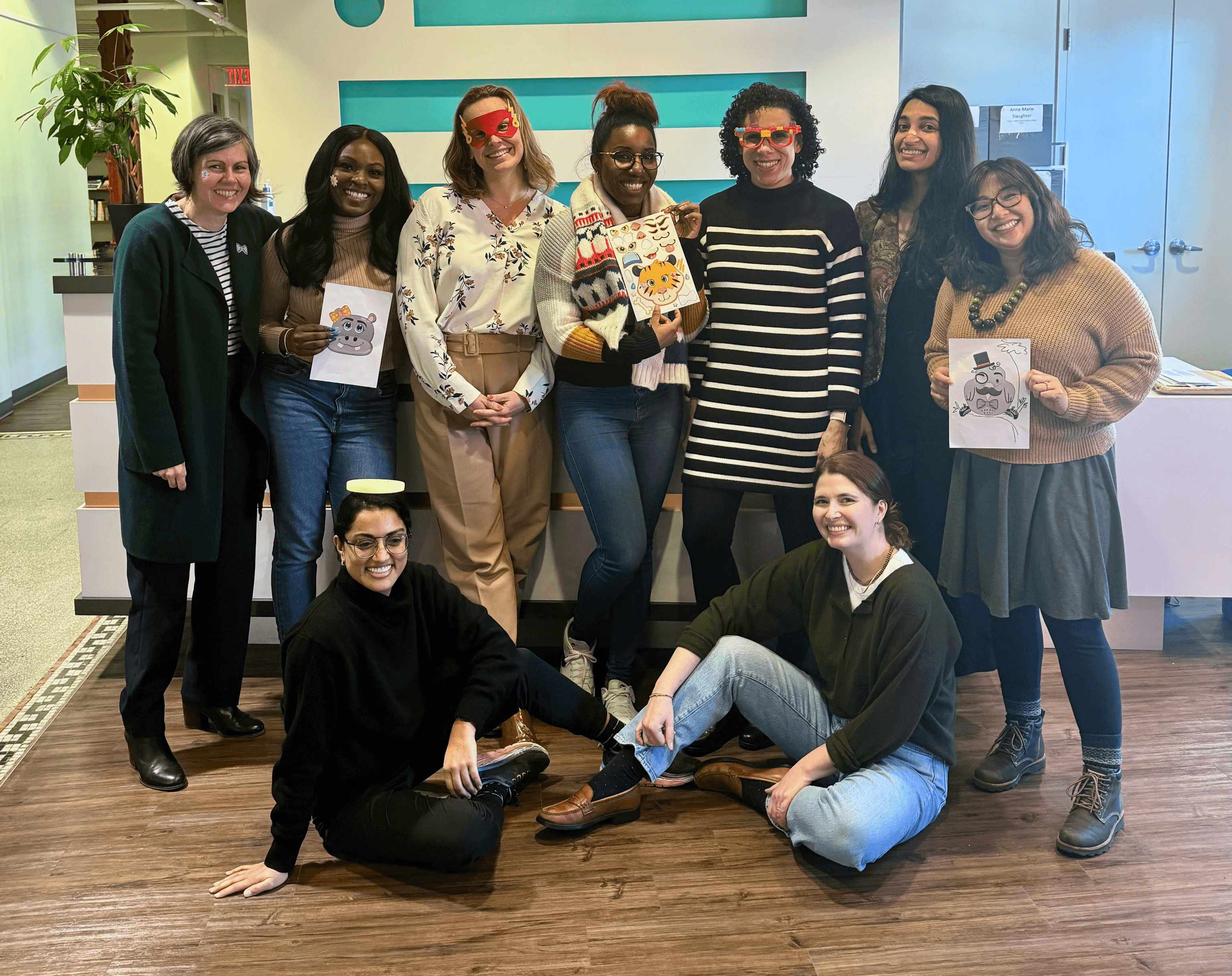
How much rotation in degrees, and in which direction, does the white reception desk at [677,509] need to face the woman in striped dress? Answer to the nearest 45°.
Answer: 0° — it already faces them

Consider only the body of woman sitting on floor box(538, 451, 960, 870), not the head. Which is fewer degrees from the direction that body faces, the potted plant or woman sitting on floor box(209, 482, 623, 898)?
the woman sitting on floor

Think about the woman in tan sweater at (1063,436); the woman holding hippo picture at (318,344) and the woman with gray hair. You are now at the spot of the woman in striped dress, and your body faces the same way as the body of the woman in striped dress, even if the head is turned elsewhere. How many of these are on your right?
2

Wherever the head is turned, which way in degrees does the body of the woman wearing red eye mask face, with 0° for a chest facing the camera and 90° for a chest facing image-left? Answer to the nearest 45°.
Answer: approximately 0°

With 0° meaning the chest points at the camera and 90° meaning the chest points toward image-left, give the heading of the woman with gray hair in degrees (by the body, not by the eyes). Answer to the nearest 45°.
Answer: approximately 315°
